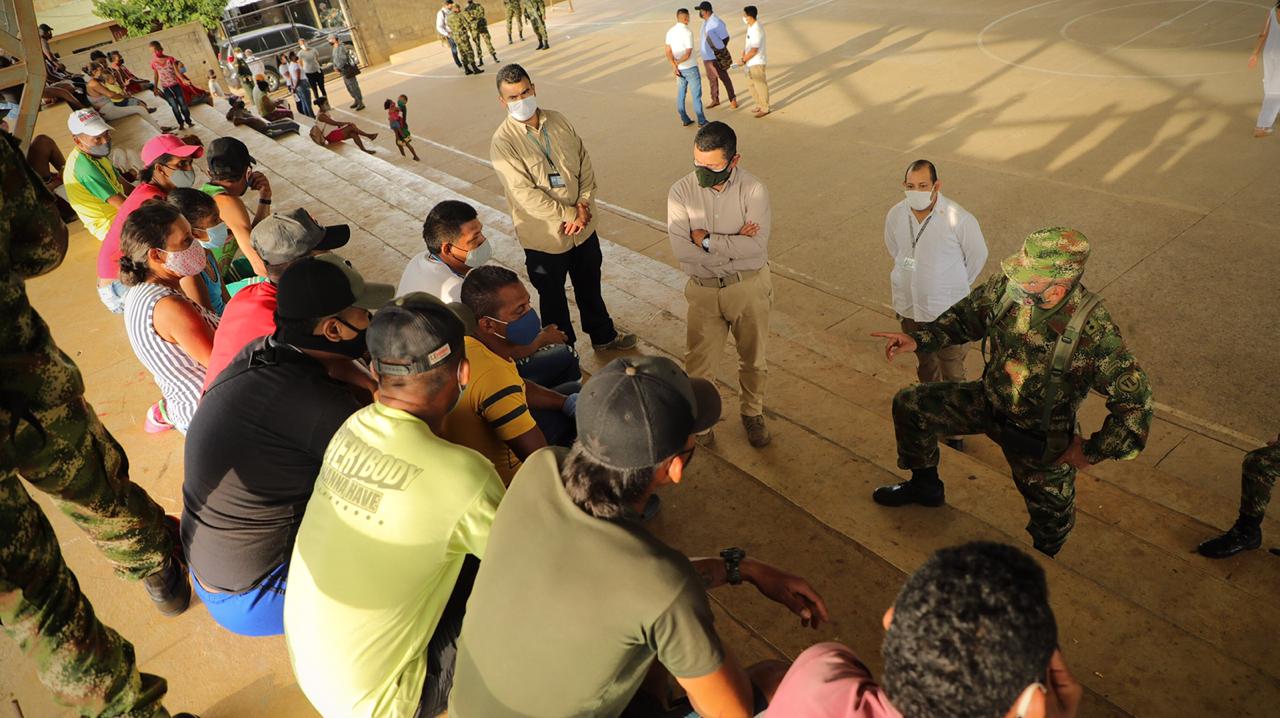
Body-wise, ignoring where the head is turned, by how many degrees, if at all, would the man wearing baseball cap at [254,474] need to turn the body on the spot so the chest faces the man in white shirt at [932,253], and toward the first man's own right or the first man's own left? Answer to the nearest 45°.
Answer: approximately 45° to the first man's own right

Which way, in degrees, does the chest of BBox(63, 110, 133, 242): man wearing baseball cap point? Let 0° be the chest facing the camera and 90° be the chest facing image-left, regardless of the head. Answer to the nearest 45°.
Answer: approximately 315°

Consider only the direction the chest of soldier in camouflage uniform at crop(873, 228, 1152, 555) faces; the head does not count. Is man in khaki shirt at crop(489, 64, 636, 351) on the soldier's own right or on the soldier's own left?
on the soldier's own right

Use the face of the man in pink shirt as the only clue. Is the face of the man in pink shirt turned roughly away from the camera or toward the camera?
away from the camera

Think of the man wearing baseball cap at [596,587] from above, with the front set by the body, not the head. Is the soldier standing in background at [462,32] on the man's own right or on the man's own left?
on the man's own left

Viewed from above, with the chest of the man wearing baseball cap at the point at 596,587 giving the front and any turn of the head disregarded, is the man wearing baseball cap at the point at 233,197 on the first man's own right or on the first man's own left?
on the first man's own left

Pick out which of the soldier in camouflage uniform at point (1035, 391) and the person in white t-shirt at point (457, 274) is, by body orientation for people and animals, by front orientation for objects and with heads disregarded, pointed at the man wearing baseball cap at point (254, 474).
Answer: the soldier in camouflage uniform

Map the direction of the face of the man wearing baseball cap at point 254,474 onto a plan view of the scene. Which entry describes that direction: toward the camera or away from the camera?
away from the camera

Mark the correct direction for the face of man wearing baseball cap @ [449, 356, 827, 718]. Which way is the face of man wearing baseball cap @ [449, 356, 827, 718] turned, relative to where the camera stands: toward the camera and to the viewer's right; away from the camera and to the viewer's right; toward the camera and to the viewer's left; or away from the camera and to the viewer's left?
away from the camera and to the viewer's right

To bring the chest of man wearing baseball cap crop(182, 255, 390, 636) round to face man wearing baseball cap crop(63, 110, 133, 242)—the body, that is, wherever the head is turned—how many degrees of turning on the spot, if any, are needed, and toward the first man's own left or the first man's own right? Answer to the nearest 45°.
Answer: approximately 45° to the first man's own left

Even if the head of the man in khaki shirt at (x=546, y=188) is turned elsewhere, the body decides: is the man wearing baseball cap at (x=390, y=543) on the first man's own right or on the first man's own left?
on the first man's own right

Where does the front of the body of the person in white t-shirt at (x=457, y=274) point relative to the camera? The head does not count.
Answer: to the viewer's right
